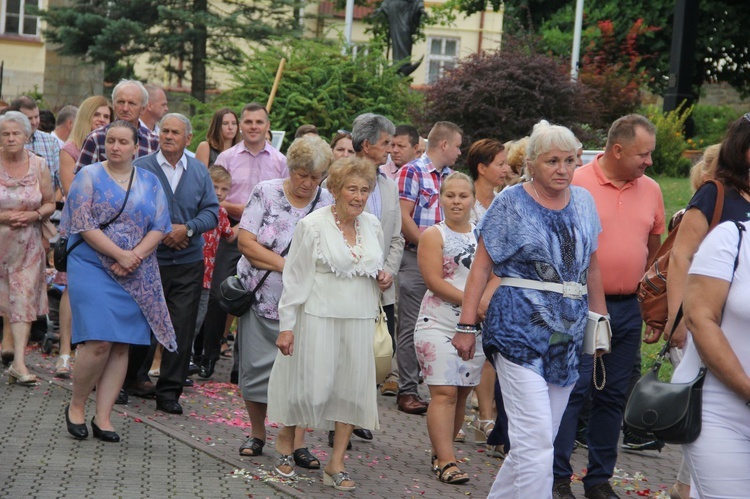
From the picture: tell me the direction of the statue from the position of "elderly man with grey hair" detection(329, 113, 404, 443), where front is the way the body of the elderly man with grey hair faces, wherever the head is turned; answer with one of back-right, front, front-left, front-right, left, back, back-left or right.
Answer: back-left

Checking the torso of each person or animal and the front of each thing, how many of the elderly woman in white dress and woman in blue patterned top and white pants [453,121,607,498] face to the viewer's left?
0

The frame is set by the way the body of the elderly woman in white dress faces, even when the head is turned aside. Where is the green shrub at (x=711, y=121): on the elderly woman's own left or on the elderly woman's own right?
on the elderly woman's own left

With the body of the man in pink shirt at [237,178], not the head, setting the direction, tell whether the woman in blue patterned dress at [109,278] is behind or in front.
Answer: in front

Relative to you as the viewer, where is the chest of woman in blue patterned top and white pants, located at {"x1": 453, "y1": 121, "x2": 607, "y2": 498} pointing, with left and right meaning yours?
facing the viewer and to the right of the viewer

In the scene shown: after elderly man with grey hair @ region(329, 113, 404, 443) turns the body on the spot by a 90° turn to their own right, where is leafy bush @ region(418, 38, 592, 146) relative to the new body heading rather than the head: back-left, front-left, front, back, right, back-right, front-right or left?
back-right

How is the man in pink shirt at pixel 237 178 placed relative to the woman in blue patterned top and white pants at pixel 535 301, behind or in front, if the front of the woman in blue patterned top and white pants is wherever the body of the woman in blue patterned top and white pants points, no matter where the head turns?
behind

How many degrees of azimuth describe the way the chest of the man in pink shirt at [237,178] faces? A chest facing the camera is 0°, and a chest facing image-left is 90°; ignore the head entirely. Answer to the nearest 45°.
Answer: approximately 0°

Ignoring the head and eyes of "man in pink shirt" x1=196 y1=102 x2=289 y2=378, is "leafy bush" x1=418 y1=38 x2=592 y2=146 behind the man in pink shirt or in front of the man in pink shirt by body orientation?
behind

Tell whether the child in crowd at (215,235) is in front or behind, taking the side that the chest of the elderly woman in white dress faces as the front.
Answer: behind

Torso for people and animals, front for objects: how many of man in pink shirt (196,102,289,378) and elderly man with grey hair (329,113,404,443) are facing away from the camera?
0
